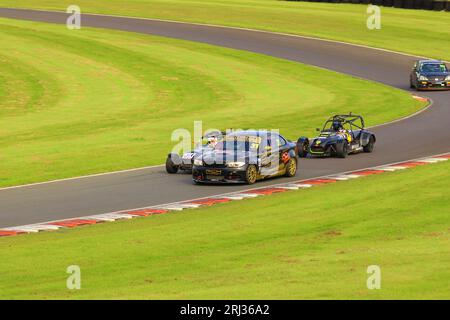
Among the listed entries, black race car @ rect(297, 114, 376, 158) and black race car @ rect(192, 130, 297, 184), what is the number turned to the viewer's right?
0

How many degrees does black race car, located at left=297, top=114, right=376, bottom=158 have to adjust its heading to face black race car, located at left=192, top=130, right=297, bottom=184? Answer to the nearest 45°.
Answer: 0° — it already faces it

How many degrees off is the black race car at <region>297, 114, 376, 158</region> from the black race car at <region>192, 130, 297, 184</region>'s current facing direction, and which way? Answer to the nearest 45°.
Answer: approximately 180°

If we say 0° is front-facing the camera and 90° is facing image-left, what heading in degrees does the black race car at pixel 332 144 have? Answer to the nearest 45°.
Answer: approximately 45°

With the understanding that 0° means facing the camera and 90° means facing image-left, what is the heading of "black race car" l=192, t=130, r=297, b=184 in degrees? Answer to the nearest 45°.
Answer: approximately 45°
